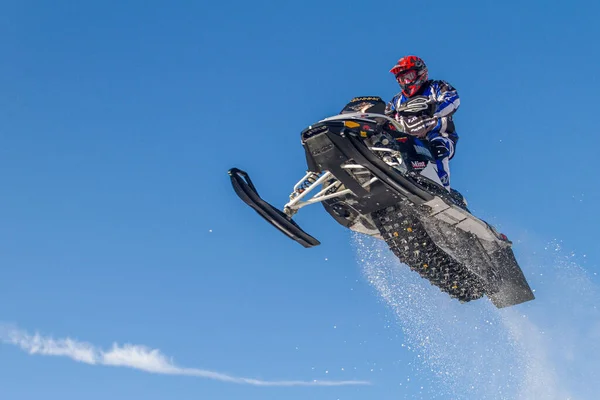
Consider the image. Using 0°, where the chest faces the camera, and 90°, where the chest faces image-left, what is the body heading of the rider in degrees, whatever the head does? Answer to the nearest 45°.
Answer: approximately 45°
